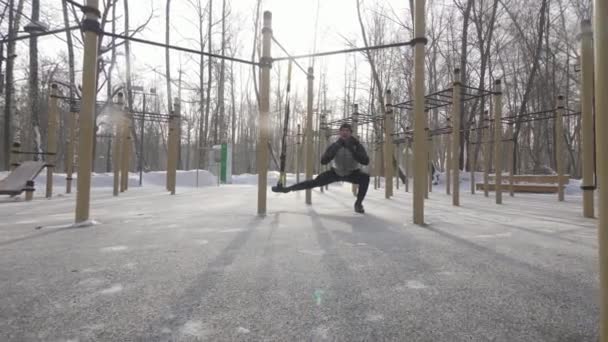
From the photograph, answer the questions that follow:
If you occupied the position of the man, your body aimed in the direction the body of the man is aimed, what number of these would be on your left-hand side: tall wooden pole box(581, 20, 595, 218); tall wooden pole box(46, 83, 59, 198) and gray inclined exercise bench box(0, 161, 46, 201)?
1

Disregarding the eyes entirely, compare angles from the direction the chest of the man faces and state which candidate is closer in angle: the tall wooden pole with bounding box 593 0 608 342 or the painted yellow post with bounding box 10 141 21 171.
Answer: the tall wooden pole

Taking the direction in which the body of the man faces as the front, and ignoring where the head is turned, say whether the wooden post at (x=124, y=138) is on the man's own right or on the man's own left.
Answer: on the man's own right

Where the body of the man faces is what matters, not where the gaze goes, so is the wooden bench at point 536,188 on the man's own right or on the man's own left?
on the man's own left

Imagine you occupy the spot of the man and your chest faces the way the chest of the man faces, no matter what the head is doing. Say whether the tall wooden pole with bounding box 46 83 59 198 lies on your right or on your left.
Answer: on your right

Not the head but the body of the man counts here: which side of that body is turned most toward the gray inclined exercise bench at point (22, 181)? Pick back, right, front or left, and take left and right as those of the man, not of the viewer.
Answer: right

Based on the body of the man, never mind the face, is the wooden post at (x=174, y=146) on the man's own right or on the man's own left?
on the man's own right

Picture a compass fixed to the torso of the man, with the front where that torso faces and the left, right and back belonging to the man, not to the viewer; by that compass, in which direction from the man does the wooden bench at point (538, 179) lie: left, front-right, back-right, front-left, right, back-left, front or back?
back-left

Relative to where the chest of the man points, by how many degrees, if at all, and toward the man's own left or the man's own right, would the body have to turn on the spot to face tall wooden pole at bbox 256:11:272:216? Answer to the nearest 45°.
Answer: approximately 45° to the man's own right

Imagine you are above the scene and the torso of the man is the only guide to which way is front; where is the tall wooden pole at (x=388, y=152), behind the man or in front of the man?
behind

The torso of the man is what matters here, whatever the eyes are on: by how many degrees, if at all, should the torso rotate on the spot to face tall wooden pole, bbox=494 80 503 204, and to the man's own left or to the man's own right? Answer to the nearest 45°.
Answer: approximately 135° to the man's own left

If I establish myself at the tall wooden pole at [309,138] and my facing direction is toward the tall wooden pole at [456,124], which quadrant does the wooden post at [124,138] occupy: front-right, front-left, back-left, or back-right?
back-left

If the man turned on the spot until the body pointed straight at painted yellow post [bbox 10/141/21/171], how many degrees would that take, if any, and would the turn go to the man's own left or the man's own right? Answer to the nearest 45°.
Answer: approximately 90° to the man's own right
